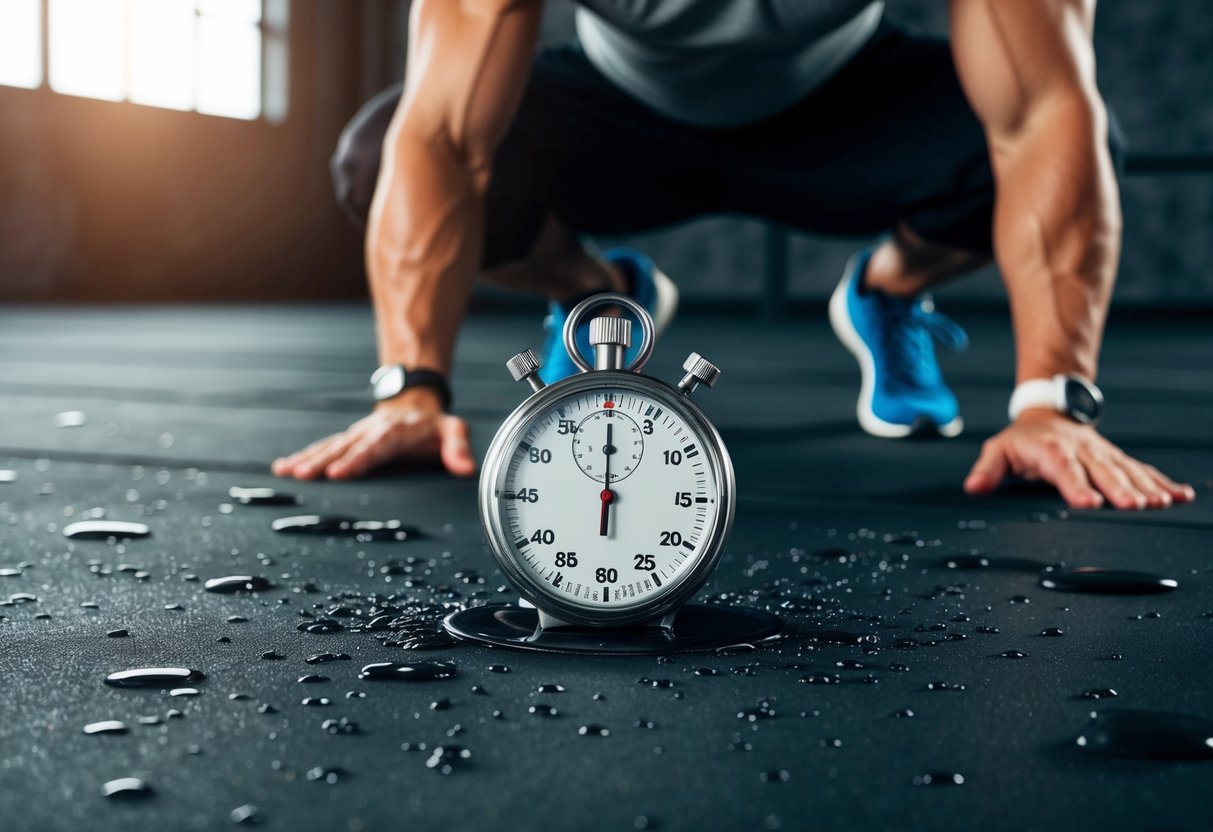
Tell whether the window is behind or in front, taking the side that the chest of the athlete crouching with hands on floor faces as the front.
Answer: behind

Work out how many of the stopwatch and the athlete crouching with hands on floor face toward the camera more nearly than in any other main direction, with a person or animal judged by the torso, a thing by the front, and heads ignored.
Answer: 2

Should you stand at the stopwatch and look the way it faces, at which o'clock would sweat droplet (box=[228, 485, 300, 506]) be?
The sweat droplet is roughly at 5 o'clock from the stopwatch.

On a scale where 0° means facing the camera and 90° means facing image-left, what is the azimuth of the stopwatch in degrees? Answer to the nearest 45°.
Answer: approximately 0°

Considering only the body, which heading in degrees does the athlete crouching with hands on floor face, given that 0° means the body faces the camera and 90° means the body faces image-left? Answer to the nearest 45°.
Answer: approximately 0°
